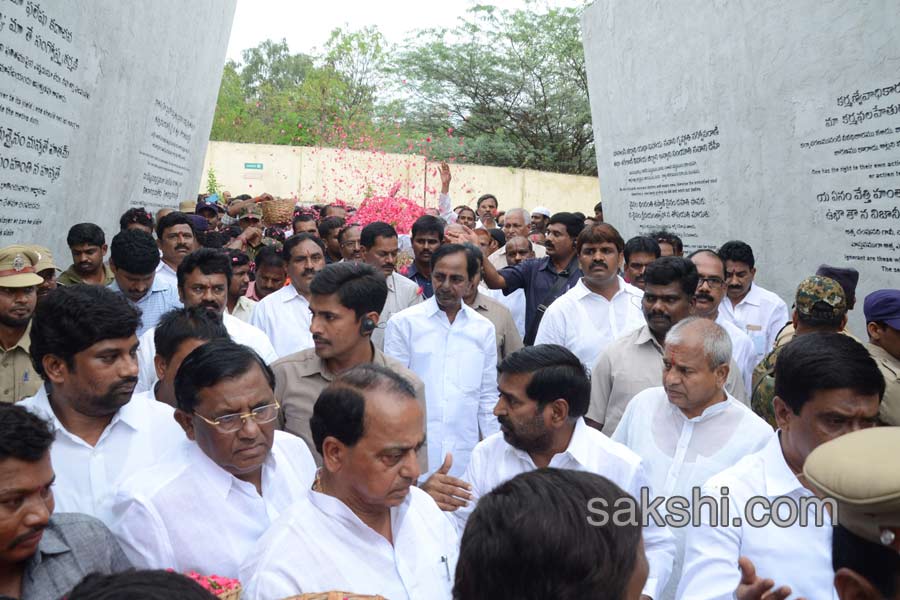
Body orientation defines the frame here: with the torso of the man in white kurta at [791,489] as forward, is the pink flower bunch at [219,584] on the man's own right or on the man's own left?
on the man's own right

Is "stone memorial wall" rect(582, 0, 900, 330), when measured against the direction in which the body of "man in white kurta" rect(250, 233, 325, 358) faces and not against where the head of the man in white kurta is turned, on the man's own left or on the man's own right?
on the man's own left

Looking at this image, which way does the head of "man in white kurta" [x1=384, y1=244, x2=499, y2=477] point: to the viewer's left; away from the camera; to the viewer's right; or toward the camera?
toward the camera

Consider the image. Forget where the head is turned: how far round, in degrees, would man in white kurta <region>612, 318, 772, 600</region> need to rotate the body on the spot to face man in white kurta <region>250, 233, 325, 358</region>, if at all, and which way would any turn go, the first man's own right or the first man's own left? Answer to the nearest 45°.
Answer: approximately 90° to the first man's own right

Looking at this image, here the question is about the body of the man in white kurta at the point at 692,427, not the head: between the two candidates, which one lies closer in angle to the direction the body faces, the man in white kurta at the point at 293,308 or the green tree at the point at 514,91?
the man in white kurta

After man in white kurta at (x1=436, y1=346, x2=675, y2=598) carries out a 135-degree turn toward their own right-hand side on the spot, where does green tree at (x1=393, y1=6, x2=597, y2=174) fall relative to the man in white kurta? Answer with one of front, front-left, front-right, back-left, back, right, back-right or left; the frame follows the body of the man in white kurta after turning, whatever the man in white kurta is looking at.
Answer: front

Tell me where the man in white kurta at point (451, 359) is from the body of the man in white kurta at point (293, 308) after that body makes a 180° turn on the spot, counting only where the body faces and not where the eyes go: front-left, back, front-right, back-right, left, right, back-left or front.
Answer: back-right

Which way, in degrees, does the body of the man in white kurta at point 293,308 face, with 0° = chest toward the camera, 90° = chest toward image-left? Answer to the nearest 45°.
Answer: approximately 0°

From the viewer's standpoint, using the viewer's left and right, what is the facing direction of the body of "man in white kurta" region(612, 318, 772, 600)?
facing the viewer and to the left of the viewer

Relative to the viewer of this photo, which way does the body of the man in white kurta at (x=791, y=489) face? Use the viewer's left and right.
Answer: facing the viewer and to the right of the viewer

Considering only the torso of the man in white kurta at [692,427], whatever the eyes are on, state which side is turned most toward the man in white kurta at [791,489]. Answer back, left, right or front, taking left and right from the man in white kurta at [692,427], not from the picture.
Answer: left

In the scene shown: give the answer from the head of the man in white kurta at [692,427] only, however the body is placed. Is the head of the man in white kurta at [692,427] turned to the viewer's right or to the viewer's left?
to the viewer's left

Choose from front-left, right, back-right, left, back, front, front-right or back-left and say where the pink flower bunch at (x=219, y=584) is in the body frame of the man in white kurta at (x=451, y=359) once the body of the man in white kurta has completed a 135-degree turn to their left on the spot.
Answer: back-right

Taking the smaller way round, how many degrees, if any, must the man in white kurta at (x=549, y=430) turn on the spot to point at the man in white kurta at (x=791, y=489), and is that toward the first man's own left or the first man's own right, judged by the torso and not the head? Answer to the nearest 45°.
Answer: approximately 90° to the first man's own left

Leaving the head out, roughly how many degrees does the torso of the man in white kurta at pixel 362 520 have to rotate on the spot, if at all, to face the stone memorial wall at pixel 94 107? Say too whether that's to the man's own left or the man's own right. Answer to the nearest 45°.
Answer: approximately 180°
